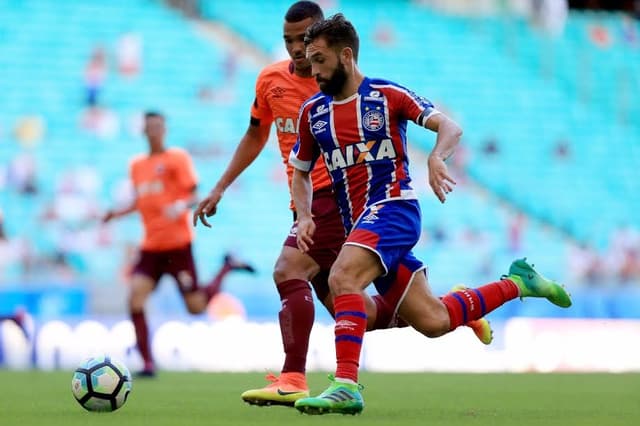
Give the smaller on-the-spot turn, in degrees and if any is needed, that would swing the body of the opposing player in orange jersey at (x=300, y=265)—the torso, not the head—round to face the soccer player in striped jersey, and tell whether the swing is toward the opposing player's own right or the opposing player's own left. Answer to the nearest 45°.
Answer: approximately 90° to the opposing player's own left

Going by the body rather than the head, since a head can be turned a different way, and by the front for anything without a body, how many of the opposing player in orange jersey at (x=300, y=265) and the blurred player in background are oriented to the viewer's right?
0

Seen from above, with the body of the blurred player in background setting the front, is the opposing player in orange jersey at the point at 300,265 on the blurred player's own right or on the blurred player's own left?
on the blurred player's own left

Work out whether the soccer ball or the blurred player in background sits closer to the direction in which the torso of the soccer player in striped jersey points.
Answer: the soccer ball

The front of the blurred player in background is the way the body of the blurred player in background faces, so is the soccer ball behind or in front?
in front

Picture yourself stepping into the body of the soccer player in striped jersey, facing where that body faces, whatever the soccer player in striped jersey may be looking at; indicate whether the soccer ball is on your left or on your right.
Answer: on your right

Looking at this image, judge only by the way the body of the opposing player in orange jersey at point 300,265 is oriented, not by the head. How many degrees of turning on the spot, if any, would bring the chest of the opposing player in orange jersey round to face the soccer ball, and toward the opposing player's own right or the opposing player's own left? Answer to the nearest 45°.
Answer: approximately 45° to the opposing player's own right

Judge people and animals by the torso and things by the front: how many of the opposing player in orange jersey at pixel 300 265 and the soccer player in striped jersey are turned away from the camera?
0

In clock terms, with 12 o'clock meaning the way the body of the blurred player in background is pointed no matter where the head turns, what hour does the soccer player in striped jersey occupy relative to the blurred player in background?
The soccer player in striped jersey is roughly at 10 o'clock from the blurred player in background.

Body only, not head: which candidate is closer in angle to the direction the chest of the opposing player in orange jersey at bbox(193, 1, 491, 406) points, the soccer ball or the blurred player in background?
the soccer ball
